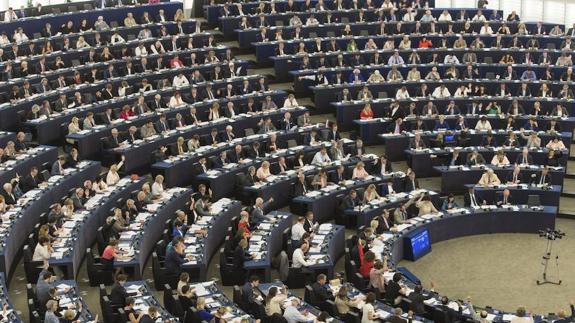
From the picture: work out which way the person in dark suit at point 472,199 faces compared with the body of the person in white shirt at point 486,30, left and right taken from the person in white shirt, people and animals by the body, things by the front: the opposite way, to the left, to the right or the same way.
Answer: the same way

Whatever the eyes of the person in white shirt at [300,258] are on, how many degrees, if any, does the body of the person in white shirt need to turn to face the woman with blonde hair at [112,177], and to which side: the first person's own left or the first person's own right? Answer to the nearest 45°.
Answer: approximately 135° to the first person's own left

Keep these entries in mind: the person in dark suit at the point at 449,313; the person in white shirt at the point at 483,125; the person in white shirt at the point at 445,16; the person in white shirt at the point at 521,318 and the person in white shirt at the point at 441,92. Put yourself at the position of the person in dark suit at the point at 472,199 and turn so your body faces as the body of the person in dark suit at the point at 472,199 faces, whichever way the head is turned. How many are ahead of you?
2

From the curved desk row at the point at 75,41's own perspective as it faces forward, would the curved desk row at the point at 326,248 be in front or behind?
in front

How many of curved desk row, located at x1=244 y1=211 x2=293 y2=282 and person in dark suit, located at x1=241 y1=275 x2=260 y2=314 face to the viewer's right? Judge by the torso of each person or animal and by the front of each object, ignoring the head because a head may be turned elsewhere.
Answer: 2

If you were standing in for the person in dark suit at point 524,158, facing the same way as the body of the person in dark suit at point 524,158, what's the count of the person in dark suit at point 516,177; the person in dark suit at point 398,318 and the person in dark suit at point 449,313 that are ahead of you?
3

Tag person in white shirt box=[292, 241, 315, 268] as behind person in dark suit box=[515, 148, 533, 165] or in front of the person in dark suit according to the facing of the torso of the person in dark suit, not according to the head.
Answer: in front

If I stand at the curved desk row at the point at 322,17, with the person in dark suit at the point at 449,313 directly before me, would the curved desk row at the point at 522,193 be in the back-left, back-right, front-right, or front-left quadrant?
front-left

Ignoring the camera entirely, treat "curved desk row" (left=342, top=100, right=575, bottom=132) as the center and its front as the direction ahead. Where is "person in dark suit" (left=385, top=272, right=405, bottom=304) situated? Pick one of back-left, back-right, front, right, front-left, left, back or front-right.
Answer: front

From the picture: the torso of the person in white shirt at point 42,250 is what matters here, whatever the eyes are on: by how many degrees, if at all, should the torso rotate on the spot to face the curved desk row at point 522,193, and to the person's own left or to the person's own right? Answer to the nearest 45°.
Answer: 0° — they already face it

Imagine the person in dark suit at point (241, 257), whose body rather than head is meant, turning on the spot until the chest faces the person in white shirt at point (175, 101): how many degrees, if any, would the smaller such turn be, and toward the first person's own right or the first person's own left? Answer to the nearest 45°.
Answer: approximately 90° to the first person's own left

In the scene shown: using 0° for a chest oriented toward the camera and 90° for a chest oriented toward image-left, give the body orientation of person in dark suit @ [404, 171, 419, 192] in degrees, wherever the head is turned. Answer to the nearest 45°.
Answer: approximately 315°

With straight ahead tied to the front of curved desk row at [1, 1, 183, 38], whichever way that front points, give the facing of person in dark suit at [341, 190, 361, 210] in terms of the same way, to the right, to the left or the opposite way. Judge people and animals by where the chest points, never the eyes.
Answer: the same way

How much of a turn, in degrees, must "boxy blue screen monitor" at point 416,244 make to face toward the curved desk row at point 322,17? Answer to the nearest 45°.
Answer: approximately 135° to its left

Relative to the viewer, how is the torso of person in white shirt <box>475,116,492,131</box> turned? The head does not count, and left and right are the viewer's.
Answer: facing the viewer

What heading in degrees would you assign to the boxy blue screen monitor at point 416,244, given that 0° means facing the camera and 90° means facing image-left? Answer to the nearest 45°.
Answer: approximately 315°

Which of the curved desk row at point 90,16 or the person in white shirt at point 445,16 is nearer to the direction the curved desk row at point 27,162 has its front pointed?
the person in white shirt

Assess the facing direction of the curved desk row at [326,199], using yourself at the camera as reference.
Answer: facing the viewer and to the right of the viewer
